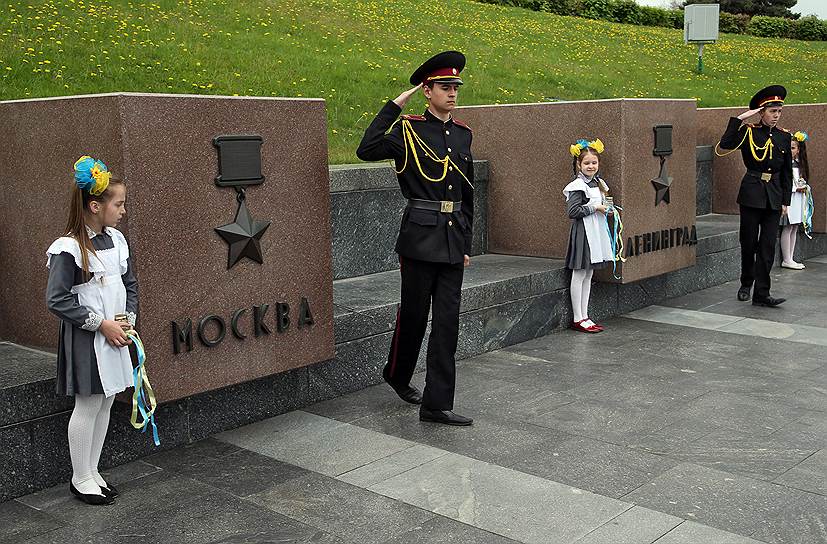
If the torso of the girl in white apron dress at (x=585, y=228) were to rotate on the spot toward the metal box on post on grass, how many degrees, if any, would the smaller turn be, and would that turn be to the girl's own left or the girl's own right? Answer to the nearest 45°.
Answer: approximately 135° to the girl's own left

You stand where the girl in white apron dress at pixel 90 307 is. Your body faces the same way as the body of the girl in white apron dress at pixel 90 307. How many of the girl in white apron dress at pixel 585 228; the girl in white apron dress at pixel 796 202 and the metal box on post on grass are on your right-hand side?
0

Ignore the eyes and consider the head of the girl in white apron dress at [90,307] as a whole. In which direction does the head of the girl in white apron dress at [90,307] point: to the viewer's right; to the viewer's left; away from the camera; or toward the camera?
to the viewer's right

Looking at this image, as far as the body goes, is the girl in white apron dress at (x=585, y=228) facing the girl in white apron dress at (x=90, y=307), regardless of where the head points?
no

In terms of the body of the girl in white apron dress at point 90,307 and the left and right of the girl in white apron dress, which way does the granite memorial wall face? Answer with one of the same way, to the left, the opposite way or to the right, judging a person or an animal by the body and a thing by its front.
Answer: the same way

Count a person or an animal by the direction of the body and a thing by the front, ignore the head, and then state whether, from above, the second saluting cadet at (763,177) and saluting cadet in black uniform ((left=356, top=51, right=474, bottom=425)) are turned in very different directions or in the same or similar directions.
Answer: same or similar directions

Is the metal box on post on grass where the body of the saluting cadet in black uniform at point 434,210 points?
no

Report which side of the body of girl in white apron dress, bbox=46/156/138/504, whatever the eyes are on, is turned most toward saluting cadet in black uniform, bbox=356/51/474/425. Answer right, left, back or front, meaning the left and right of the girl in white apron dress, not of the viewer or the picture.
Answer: left

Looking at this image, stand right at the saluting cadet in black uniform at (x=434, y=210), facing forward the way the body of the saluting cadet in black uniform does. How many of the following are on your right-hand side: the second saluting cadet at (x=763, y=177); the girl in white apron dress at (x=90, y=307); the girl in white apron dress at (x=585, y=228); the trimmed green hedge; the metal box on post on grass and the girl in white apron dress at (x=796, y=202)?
1

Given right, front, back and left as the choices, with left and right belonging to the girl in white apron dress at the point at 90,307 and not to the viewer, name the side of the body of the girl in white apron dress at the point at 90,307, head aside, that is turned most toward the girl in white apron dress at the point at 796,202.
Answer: left

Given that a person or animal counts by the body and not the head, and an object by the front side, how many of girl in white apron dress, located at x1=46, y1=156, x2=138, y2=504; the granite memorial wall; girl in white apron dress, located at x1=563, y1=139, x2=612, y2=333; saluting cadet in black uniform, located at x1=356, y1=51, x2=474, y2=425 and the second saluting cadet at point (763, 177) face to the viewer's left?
0

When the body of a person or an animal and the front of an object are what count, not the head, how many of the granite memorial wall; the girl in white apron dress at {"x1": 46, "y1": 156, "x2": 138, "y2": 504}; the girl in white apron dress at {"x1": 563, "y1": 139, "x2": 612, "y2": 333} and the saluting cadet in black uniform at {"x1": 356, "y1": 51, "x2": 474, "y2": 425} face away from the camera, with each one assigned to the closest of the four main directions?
0

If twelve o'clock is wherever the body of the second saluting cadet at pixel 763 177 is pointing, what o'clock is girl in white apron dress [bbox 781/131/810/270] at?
The girl in white apron dress is roughly at 8 o'clock from the second saluting cadet.

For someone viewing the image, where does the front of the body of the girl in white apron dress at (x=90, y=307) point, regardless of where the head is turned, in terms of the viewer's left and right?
facing the viewer and to the right of the viewer

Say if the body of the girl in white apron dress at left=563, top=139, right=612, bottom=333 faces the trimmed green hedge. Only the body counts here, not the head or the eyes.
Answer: no

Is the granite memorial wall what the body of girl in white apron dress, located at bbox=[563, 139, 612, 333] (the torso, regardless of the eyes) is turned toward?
no
